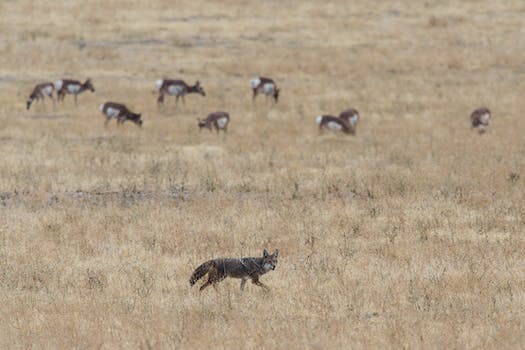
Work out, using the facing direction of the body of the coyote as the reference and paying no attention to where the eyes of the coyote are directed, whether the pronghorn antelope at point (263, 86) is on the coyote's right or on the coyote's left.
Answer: on the coyote's left

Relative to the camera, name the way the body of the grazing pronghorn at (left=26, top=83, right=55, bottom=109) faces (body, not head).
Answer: to the viewer's left

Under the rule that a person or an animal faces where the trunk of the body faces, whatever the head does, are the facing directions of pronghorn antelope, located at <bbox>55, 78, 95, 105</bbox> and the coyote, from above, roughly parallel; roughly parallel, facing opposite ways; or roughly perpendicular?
roughly parallel

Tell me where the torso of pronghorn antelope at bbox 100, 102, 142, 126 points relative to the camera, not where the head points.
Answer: to the viewer's right

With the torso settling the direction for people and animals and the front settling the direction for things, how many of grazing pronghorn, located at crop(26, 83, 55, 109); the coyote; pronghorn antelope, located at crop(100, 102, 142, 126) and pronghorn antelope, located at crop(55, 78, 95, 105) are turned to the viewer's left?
1

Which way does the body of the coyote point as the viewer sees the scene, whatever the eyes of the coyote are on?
to the viewer's right

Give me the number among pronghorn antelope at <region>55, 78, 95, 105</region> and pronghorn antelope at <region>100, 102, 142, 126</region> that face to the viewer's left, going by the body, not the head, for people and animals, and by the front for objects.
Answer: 0

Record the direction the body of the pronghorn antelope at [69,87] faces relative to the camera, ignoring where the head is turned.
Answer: to the viewer's right

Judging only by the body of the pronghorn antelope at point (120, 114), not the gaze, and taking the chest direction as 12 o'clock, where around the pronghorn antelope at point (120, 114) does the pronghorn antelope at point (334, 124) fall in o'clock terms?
the pronghorn antelope at point (334, 124) is roughly at 1 o'clock from the pronghorn antelope at point (120, 114).

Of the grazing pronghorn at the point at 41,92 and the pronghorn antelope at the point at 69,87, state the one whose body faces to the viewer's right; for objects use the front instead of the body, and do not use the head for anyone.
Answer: the pronghorn antelope

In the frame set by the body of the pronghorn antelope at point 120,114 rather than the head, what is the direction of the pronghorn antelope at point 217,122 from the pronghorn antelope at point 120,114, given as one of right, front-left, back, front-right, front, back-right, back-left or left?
front-right

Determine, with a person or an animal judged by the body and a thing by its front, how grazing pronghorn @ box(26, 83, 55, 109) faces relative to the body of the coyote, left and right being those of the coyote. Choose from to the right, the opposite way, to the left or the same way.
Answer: the opposite way
